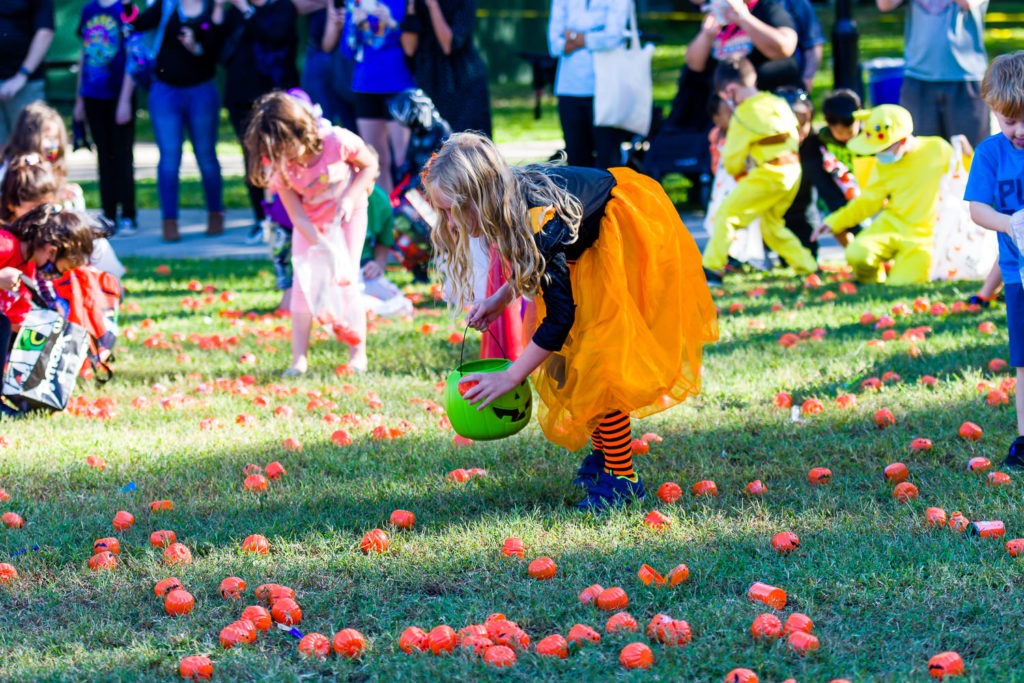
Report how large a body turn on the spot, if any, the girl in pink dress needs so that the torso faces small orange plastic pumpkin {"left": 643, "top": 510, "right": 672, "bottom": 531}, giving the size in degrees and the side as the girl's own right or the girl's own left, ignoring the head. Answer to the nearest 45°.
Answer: approximately 45° to the girl's own left

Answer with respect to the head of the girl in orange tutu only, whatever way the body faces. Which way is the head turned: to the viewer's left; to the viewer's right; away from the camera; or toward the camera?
to the viewer's left

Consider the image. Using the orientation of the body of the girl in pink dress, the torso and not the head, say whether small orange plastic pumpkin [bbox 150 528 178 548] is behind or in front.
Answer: in front

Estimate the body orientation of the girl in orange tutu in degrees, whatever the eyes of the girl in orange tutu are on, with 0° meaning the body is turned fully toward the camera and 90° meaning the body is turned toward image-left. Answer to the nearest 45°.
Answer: approximately 90°

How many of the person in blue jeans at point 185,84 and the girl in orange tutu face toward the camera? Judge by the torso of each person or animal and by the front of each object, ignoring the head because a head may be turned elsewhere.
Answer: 1

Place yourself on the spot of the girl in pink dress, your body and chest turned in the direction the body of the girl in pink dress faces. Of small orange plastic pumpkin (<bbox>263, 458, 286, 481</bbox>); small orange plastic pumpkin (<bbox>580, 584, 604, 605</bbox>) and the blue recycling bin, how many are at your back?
1

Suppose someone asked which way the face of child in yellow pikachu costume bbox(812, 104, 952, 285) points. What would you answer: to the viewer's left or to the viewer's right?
to the viewer's left

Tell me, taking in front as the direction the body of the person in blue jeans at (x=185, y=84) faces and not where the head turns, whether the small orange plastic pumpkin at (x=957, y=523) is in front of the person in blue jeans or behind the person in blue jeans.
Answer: in front

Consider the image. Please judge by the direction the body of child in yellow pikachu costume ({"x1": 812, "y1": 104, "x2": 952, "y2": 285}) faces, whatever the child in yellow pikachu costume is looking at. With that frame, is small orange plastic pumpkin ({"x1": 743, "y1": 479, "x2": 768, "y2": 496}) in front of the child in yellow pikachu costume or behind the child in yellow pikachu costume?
in front

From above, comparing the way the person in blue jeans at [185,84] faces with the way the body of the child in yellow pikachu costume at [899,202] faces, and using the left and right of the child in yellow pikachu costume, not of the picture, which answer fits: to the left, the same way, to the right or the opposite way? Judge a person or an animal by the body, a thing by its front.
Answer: to the left

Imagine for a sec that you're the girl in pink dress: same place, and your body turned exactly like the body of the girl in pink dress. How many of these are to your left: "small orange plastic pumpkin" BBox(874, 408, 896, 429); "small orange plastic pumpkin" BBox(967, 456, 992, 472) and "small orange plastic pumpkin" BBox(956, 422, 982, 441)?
3
